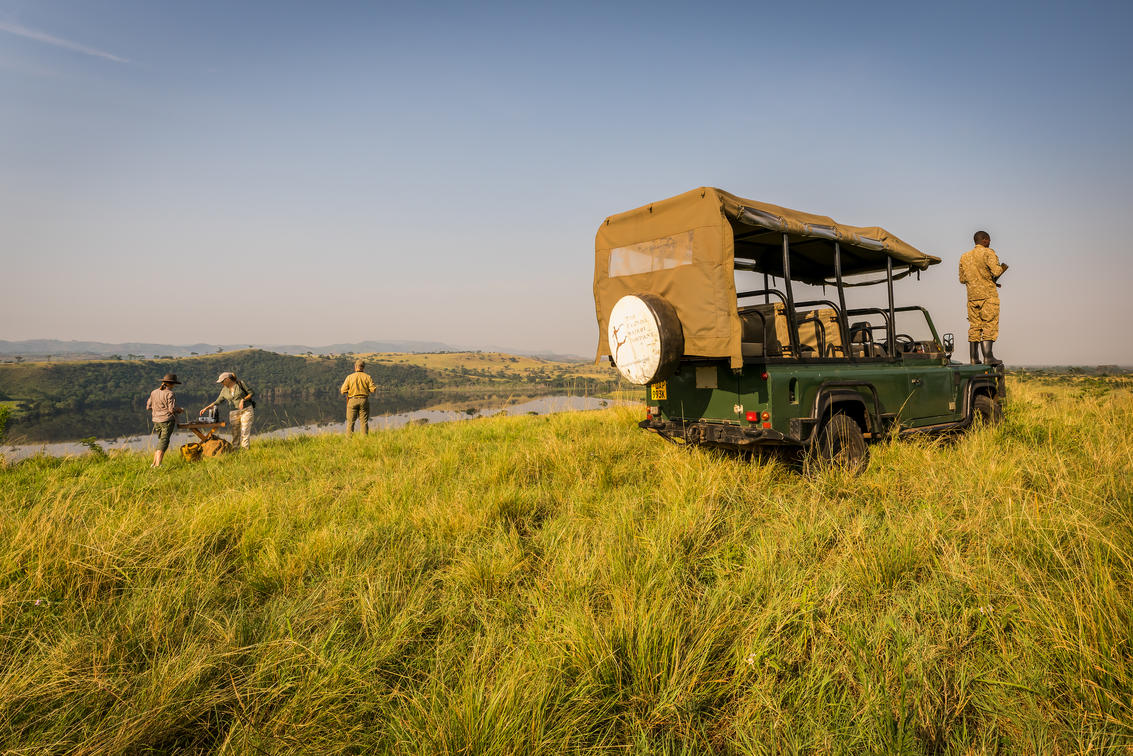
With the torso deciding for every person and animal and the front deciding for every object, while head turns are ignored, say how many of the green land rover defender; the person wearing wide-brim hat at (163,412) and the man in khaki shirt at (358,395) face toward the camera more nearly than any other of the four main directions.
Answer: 0

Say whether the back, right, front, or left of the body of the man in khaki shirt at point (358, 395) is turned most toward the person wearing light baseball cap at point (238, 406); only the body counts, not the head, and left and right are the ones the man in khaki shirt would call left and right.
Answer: left

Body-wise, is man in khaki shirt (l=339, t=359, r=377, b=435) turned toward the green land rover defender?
no

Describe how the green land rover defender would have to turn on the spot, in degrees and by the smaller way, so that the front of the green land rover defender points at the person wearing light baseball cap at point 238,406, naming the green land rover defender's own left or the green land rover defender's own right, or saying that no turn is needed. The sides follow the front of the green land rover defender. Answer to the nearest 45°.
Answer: approximately 135° to the green land rover defender's own left

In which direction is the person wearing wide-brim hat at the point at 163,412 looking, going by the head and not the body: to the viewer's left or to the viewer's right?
to the viewer's right

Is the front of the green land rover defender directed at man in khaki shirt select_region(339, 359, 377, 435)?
no

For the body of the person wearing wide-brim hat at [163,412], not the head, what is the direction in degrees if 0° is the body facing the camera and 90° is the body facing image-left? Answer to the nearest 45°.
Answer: approximately 225°

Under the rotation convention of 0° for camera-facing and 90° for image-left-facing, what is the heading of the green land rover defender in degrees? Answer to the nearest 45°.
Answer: approximately 225°

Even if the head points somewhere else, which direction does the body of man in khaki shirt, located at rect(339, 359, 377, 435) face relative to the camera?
away from the camera

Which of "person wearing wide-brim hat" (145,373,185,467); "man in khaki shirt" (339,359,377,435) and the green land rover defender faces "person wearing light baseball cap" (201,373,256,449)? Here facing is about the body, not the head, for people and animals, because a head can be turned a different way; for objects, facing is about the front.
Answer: "person wearing wide-brim hat" (145,373,185,467)

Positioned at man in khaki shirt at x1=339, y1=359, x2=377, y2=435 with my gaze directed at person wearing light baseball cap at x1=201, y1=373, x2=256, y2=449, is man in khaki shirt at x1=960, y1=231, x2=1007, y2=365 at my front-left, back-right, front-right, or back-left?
back-left

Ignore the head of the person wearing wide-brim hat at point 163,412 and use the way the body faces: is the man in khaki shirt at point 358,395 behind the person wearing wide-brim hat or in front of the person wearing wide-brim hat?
in front

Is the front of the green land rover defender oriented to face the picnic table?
no

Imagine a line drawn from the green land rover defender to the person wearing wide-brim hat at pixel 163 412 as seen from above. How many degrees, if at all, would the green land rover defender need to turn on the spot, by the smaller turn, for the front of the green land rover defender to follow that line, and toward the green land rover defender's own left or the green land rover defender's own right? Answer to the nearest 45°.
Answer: approximately 135° to the green land rover defender's own left
